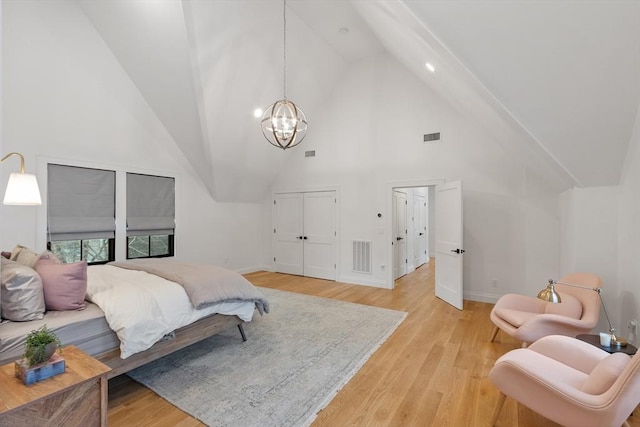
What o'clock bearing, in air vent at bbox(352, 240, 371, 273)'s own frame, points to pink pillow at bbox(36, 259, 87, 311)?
The pink pillow is roughly at 1 o'clock from the air vent.

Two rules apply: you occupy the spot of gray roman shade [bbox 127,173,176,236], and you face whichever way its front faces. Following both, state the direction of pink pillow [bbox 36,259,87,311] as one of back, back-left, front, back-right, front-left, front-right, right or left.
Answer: front-right

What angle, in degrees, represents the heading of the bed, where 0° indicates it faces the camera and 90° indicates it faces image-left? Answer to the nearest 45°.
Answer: approximately 225°

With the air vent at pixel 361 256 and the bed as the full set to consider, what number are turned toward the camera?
1

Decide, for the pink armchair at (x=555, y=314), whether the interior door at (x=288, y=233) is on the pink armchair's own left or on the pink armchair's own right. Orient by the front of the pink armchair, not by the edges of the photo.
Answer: on the pink armchair's own right

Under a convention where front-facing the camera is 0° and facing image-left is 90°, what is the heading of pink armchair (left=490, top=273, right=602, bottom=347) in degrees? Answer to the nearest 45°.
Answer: approximately 45°

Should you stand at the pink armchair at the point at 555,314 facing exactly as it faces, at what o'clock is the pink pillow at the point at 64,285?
The pink pillow is roughly at 12 o'clock from the pink armchair.

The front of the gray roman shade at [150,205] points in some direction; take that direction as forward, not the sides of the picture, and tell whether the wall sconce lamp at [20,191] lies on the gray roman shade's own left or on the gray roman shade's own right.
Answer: on the gray roman shade's own right

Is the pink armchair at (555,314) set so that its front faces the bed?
yes

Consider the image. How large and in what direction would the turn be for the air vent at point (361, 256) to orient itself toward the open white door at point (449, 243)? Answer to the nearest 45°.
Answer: approximately 45° to its left

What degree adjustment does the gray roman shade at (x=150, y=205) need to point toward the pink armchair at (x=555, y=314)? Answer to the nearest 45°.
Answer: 0° — it already faces it

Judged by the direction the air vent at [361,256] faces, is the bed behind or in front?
in front

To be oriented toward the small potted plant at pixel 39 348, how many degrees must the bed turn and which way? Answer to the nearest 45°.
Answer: approximately 180°

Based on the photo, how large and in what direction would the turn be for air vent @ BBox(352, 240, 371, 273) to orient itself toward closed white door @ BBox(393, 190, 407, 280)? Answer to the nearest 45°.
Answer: approximately 135° to its left
